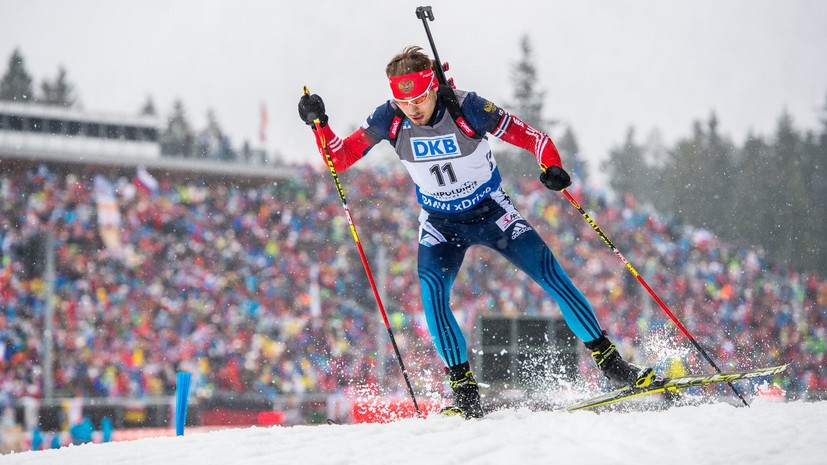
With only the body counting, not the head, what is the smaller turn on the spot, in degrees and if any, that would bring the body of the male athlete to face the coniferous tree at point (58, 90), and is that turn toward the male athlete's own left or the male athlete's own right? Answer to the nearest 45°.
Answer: approximately 135° to the male athlete's own right

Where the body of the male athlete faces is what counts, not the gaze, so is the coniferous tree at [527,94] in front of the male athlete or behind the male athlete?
behind

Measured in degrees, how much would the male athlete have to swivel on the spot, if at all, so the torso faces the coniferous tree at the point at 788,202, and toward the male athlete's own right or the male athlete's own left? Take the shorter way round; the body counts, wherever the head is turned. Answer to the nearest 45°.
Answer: approximately 135° to the male athlete's own left

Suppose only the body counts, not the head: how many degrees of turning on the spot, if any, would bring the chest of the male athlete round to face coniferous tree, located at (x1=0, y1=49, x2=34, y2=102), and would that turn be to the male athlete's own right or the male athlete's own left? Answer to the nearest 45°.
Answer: approximately 135° to the male athlete's own right

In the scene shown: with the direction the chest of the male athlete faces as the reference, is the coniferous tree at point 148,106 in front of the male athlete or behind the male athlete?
behind

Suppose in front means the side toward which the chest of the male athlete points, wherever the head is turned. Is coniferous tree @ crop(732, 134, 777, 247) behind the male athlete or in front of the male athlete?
behind

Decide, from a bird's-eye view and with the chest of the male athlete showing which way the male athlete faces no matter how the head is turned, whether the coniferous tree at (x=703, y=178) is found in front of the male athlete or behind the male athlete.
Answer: behind

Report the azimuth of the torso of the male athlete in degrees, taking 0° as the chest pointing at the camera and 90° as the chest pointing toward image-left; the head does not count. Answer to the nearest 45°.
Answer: approximately 0°
